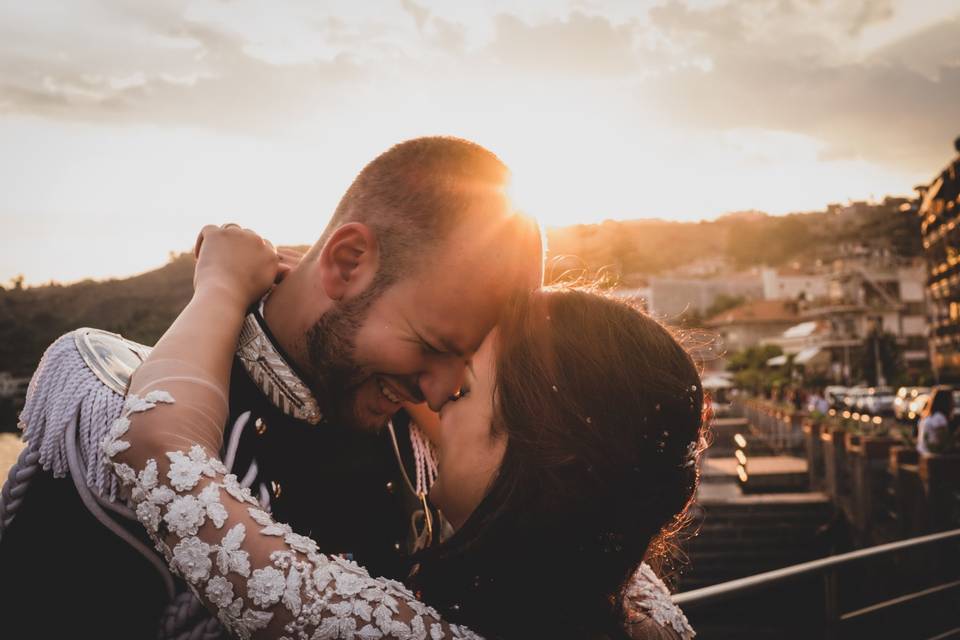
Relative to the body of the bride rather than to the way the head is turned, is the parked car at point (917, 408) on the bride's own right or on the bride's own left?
on the bride's own right

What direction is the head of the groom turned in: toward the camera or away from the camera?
toward the camera

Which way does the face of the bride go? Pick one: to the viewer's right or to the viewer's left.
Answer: to the viewer's left

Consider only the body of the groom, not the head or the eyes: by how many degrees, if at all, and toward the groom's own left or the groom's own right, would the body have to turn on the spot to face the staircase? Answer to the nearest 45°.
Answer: approximately 90° to the groom's own left

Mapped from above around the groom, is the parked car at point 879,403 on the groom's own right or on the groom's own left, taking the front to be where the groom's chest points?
on the groom's own left

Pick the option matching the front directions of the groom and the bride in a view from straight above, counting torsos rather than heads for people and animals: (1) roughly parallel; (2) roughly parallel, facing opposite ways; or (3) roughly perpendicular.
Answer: roughly parallel, facing opposite ways

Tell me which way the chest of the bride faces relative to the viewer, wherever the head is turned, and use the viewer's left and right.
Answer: facing away from the viewer and to the left of the viewer

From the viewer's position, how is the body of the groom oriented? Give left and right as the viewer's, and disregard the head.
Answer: facing the viewer and to the right of the viewer
